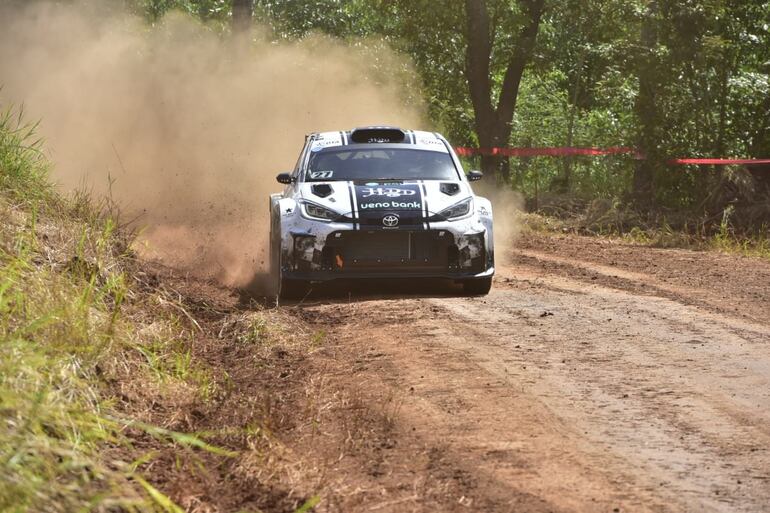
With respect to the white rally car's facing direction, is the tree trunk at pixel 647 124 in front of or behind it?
behind

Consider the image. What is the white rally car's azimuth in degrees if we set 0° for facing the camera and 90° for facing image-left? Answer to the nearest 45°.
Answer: approximately 0°

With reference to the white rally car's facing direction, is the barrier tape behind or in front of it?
behind

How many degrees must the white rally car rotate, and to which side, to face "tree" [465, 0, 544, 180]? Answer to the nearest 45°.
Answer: approximately 180°

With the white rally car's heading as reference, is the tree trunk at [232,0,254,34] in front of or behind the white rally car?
behind
